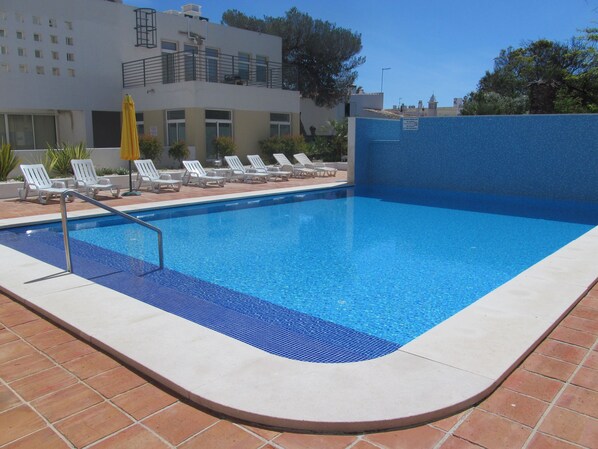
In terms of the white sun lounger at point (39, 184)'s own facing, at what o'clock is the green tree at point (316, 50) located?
The green tree is roughly at 9 o'clock from the white sun lounger.

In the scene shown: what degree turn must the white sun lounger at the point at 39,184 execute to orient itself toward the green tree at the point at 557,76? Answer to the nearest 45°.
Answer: approximately 45° to its left

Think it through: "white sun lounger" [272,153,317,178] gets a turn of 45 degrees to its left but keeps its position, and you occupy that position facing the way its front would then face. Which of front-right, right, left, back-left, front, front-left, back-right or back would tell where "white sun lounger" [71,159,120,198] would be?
back-right

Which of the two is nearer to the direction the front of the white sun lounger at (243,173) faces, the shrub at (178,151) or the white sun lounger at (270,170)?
the white sun lounger

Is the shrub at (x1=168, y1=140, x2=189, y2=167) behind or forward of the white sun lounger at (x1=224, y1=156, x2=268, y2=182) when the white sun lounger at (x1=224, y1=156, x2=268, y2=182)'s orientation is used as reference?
behind

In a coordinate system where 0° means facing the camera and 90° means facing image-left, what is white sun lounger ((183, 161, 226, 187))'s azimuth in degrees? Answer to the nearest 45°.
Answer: approximately 315°

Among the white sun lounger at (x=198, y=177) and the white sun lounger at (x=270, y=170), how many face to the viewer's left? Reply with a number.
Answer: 0

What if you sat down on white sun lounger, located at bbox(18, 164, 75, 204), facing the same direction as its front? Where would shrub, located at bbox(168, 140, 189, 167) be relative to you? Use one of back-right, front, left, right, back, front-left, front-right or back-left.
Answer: left

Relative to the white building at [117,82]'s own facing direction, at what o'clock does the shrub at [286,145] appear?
The shrub is roughly at 11 o'clock from the white building.

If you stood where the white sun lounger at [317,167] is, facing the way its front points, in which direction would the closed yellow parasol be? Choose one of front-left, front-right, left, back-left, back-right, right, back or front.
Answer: right

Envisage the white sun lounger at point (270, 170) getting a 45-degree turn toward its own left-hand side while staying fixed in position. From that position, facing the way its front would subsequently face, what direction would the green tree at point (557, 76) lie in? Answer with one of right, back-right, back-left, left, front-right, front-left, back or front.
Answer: front-left
